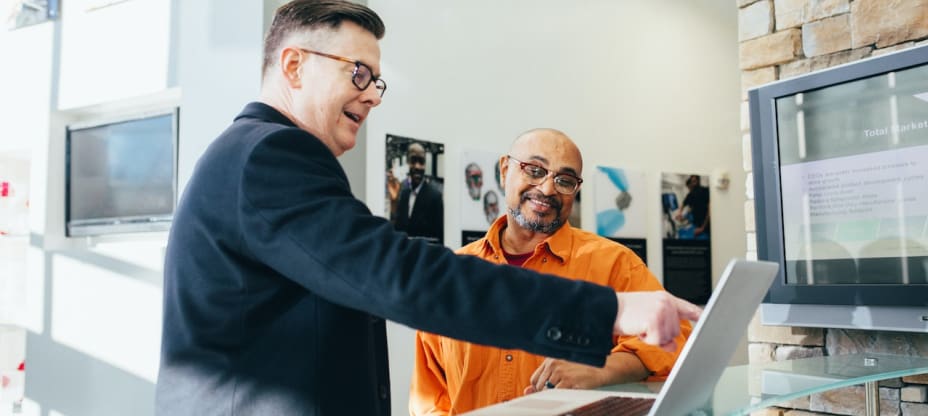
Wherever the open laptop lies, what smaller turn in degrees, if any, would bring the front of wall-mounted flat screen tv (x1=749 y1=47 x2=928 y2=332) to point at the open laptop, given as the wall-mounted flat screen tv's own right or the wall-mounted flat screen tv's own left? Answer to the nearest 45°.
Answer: approximately 45° to the wall-mounted flat screen tv's own left

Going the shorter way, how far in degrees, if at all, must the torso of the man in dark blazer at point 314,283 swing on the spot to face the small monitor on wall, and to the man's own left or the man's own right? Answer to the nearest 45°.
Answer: approximately 135° to the man's own left

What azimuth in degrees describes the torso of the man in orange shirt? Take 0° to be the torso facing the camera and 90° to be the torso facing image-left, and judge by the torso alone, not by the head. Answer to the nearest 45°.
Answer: approximately 0°

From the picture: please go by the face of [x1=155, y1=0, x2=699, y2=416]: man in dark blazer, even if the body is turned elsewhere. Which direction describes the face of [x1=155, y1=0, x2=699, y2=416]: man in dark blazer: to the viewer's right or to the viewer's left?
to the viewer's right

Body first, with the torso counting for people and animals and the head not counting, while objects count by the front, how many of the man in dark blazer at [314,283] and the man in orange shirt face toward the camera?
1

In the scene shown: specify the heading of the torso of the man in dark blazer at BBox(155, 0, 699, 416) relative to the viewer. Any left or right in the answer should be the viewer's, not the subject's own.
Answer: facing to the right of the viewer

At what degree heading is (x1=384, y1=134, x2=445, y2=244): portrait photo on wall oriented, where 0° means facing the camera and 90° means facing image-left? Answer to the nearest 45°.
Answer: approximately 315°

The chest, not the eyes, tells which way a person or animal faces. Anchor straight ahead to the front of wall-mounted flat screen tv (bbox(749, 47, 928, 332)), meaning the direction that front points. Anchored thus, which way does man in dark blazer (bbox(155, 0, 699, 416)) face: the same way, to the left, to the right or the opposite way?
the opposite way
